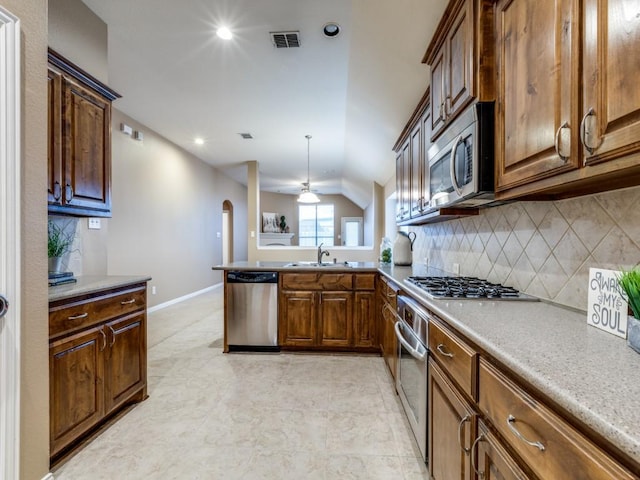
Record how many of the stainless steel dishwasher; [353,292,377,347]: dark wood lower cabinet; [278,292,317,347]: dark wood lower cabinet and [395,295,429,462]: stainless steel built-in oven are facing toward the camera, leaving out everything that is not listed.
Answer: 3

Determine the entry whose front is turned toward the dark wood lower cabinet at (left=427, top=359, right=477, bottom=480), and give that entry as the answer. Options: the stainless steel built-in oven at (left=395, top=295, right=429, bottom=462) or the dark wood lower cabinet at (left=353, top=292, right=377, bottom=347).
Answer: the dark wood lower cabinet at (left=353, top=292, right=377, bottom=347)

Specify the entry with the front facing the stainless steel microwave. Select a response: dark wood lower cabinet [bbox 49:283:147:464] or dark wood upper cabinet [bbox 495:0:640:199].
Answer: the dark wood lower cabinet

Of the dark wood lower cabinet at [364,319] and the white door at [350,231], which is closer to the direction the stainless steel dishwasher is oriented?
the dark wood lower cabinet

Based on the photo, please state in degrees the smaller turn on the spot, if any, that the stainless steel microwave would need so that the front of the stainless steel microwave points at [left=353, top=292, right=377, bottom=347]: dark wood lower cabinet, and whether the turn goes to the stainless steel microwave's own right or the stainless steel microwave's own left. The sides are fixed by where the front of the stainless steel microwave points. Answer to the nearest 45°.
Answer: approximately 90° to the stainless steel microwave's own right

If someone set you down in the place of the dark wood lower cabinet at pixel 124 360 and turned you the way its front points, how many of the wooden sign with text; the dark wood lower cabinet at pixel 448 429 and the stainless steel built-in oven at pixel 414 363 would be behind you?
0

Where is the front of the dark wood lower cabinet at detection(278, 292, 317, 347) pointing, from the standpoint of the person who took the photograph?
facing the viewer

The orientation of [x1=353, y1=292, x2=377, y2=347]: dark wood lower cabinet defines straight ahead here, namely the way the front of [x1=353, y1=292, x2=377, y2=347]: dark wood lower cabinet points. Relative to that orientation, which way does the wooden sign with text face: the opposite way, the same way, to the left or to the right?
to the right

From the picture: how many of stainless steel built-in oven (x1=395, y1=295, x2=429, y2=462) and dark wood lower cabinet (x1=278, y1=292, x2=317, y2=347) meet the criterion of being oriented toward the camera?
1

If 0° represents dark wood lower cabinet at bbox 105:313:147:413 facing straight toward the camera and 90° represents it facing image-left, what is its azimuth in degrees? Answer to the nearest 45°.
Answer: approximately 315°

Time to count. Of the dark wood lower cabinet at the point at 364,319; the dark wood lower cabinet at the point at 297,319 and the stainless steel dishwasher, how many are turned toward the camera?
3

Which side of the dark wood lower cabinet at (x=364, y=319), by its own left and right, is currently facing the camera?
front

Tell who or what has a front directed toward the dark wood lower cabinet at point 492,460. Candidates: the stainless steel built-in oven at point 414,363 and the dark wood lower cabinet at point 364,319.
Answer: the dark wood lower cabinet at point 364,319

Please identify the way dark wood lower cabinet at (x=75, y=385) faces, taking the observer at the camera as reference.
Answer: facing the viewer and to the right of the viewer

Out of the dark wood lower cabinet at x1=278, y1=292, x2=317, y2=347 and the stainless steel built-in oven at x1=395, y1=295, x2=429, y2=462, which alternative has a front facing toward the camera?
the dark wood lower cabinet

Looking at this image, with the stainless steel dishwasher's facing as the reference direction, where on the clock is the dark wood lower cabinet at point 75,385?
The dark wood lower cabinet is roughly at 1 o'clock from the stainless steel dishwasher.

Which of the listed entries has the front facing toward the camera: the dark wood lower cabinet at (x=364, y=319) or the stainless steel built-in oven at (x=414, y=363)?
the dark wood lower cabinet

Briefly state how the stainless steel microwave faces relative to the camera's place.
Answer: facing the viewer and to the left of the viewer
